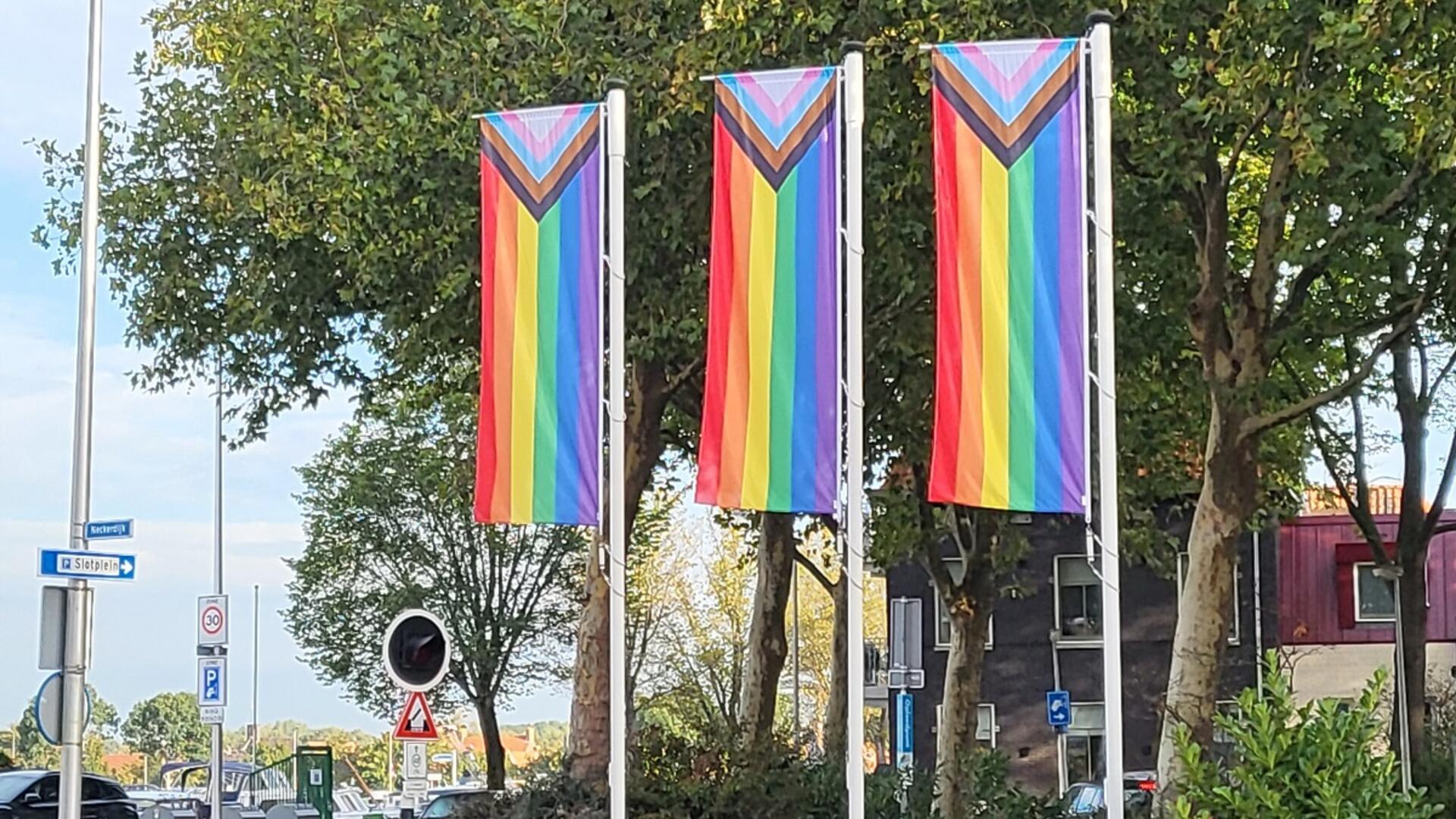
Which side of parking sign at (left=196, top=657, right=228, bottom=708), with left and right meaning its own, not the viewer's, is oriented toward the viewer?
front

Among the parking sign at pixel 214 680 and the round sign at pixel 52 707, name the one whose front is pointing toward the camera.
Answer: the parking sign

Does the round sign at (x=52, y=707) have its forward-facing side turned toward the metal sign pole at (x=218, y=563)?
no

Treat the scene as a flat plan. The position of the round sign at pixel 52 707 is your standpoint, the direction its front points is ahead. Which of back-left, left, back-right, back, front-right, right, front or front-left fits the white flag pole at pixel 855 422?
back

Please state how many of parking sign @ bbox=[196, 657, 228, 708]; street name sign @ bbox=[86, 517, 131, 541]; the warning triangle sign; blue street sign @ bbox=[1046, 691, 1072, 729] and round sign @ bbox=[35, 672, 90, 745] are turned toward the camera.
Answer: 4

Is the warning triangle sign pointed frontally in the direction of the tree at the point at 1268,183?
no

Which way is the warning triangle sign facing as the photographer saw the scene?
facing the viewer

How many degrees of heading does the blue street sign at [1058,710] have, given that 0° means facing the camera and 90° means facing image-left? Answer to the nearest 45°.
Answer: approximately 0°

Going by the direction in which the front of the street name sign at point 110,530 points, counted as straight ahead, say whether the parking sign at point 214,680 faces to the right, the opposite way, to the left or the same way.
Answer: the same way

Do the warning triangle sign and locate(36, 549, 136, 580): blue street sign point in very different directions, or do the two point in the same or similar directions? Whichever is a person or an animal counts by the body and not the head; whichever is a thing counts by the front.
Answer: same or similar directions

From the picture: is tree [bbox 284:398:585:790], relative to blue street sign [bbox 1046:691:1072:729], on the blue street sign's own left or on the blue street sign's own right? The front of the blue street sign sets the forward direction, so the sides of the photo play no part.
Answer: on the blue street sign's own right

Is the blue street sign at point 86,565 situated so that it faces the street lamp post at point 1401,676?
no

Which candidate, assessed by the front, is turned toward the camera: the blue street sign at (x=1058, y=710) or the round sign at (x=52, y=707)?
the blue street sign

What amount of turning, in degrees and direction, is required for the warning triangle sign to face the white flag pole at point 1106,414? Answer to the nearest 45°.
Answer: approximately 90° to its left
